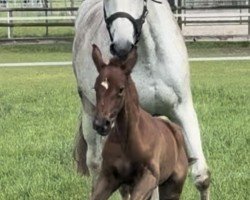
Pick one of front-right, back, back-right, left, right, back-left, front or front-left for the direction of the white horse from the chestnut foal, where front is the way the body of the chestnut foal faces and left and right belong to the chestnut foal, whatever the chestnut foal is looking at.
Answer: back-right

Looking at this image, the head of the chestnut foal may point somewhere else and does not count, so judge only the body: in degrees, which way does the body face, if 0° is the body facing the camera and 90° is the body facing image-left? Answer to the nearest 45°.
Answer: approximately 45°

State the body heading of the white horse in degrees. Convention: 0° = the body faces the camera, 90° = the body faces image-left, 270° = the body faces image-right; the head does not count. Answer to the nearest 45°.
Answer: approximately 0°

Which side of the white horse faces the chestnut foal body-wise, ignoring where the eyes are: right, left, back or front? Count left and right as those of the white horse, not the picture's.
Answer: front

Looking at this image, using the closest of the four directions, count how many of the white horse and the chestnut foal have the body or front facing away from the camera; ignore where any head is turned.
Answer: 0
